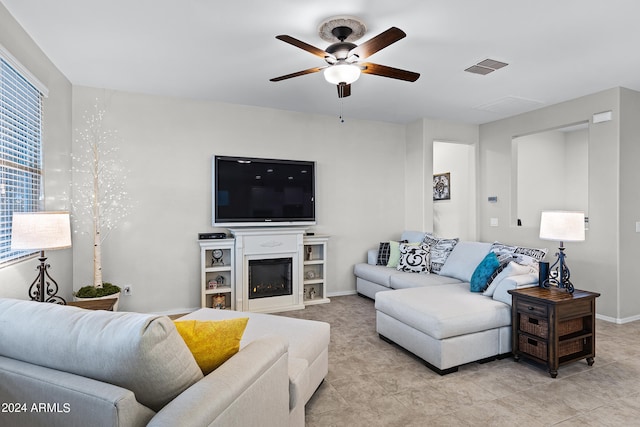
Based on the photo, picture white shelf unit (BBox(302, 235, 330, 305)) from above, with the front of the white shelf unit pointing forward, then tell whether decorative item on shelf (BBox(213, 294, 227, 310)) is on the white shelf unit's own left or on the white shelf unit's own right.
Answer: on the white shelf unit's own right

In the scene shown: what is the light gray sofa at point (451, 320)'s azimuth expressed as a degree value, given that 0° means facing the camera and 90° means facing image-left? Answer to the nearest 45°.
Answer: approximately 45°

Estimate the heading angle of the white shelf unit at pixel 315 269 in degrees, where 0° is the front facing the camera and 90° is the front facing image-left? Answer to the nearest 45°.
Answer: approximately 0°

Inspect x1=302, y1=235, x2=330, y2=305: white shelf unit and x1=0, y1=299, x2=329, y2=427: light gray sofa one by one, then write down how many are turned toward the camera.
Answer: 1

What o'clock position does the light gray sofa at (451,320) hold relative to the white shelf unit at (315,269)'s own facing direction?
The light gray sofa is roughly at 11 o'clock from the white shelf unit.

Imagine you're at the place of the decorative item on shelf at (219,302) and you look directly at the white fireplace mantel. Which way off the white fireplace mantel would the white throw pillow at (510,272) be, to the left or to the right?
right

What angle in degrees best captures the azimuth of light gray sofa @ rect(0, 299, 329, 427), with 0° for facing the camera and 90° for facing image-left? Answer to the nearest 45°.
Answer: approximately 225°
